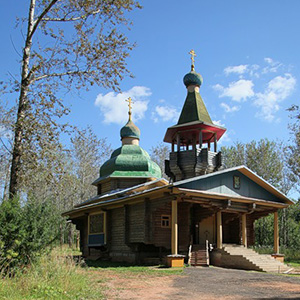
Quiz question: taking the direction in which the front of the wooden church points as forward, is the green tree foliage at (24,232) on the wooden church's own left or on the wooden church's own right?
on the wooden church's own right

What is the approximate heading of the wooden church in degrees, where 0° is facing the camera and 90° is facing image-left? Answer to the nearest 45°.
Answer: approximately 315°
